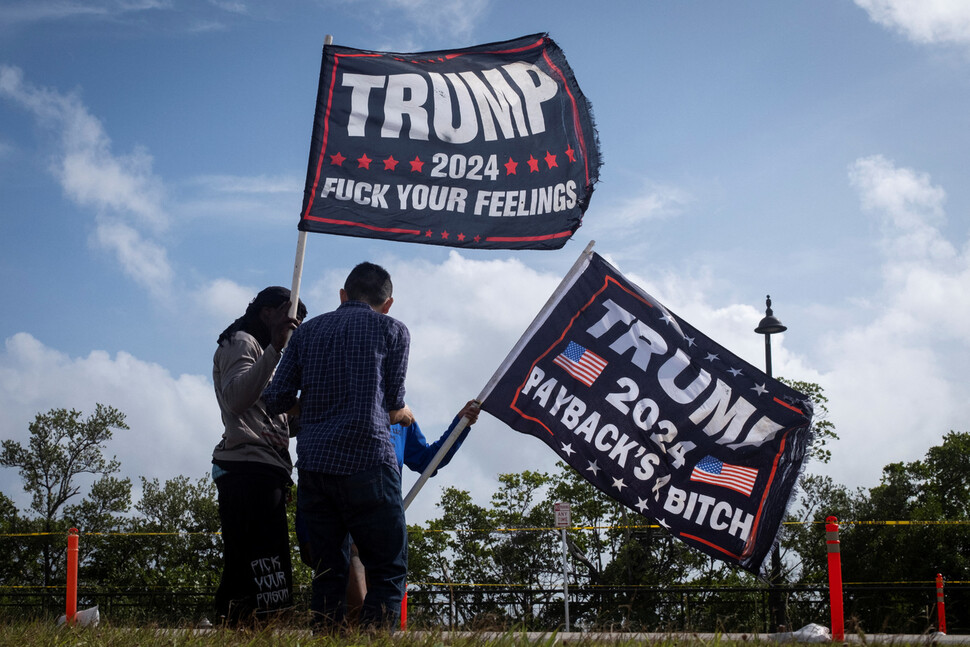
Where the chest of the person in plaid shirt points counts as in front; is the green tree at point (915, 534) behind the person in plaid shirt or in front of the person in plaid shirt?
in front

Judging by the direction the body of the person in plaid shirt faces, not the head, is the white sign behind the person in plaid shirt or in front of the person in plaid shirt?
in front

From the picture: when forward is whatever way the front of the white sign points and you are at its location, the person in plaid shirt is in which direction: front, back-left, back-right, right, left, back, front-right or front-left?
front

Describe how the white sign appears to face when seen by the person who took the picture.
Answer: facing the viewer

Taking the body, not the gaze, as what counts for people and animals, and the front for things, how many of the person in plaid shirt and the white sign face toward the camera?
1

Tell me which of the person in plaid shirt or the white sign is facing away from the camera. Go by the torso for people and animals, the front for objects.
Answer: the person in plaid shirt

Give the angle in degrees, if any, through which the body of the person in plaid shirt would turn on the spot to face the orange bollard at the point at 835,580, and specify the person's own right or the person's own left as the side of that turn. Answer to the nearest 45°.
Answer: approximately 45° to the person's own right

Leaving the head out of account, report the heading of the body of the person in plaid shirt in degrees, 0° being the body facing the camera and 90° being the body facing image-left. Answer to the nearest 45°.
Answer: approximately 180°

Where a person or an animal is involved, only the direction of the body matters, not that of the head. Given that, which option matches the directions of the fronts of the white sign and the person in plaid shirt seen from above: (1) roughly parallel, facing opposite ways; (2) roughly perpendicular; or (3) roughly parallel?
roughly parallel, facing opposite ways
